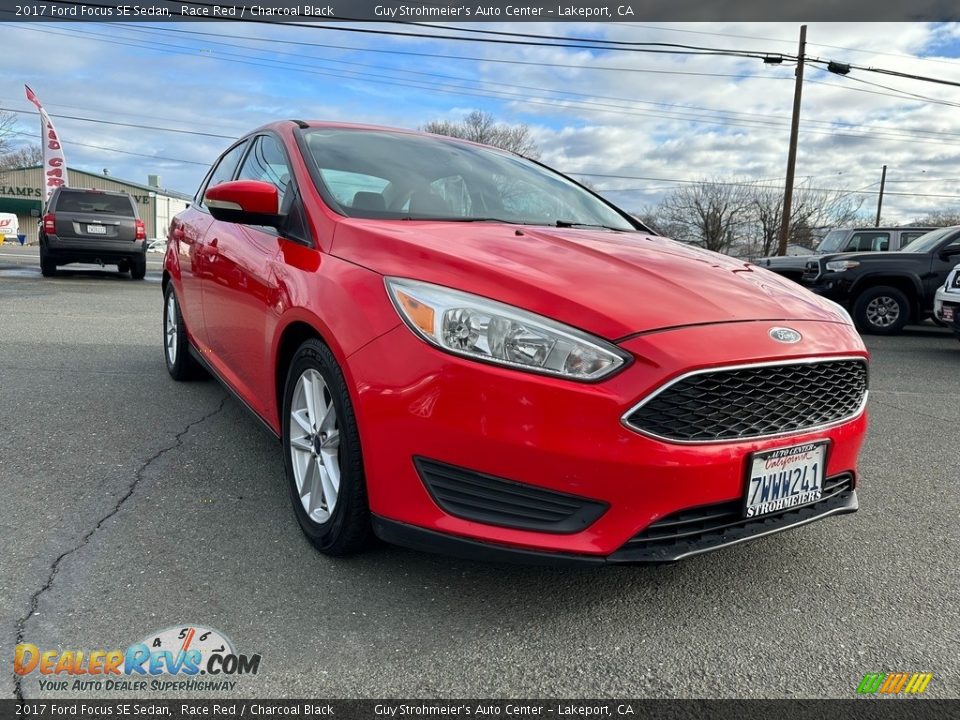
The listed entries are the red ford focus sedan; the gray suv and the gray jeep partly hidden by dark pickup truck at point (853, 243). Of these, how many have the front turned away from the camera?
1

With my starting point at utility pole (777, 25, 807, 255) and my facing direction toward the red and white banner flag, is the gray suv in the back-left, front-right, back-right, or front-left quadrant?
front-left

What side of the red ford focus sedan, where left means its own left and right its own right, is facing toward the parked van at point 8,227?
back

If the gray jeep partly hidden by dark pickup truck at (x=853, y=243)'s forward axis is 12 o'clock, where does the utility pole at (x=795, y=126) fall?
The utility pole is roughly at 4 o'clock from the gray jeep partly hidden by dark pickup truck.

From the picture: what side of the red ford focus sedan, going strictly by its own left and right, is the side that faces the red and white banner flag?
back

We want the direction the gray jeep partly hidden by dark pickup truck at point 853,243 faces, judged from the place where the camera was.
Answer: facing the viewer and to the left of the viewer

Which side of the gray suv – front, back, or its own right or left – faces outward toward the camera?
back

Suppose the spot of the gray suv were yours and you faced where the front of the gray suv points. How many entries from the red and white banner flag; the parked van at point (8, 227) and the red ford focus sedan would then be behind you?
1

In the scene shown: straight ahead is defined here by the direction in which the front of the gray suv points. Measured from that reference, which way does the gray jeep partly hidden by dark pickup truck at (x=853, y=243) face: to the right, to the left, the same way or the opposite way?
to the left

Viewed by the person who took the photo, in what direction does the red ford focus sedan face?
facing the viewer and to the right of the viewer

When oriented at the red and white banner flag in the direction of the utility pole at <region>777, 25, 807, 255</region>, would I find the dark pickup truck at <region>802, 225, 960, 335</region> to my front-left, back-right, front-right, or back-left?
front-right

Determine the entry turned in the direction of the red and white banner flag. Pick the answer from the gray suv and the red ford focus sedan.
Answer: the gray suv

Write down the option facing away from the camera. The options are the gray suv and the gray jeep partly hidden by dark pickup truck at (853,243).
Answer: the gray suv

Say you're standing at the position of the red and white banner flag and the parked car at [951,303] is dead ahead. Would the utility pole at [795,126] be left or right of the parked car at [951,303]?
left

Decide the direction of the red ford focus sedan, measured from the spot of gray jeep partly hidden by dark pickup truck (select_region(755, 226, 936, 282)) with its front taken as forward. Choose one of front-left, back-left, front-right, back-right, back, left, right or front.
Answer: front-left

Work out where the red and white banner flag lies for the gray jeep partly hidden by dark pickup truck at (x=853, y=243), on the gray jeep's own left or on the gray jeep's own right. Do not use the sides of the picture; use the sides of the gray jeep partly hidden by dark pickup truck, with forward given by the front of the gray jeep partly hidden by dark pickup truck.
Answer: on the gray jeep's own right

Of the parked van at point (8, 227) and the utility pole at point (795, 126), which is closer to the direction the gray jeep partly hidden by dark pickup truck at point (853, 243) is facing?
the parked van
